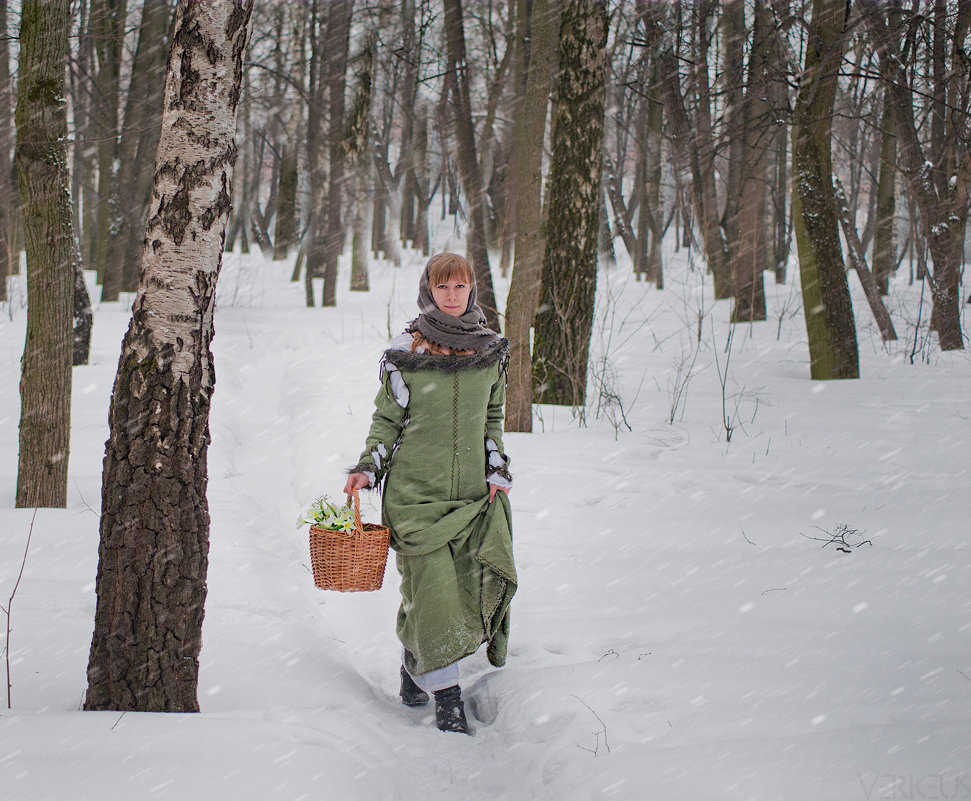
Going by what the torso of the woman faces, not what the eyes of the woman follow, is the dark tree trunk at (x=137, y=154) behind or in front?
behind

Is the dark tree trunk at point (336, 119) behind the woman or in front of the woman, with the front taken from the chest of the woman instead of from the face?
behind

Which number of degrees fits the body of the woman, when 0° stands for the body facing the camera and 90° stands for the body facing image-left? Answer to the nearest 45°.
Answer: approximately 0°

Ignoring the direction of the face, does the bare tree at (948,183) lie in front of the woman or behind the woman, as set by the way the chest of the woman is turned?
behind

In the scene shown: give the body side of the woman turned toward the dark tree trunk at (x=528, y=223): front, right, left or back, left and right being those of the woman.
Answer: back

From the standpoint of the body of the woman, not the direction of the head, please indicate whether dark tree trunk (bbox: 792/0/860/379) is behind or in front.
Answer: behind

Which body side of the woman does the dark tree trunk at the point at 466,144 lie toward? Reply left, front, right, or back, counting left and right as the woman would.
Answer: back
